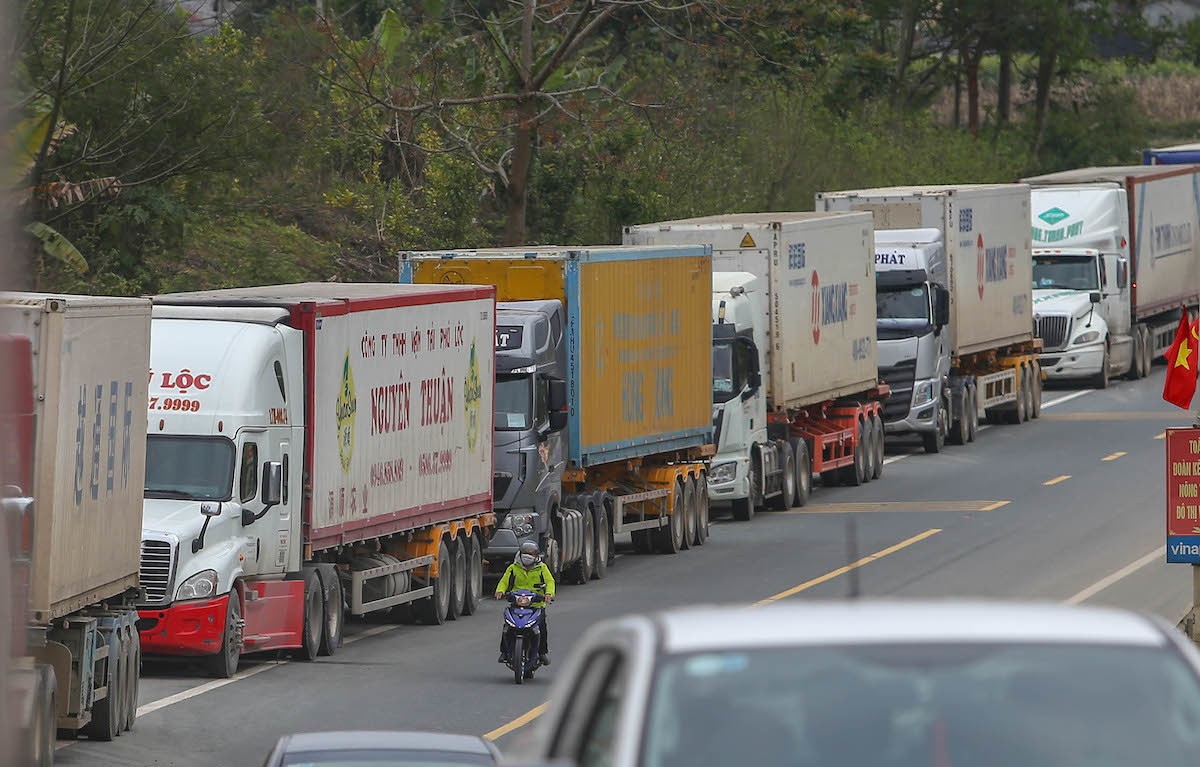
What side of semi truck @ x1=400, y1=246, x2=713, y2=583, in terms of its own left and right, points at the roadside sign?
left

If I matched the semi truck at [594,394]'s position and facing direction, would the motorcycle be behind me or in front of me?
in front

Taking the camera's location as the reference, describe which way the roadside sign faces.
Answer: facing the viewer

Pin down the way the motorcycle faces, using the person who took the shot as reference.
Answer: facing the viewer

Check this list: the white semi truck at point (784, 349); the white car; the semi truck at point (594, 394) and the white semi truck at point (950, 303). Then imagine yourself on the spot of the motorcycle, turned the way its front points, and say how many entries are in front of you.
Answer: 1

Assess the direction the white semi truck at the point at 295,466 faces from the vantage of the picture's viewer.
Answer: facing the viewer and to the left of the viewer

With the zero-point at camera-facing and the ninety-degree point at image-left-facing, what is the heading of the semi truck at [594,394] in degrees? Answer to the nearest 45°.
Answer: approximately 45°

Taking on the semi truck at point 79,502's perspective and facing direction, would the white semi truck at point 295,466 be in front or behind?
behind

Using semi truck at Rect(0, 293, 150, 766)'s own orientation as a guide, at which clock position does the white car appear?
The white car is roughly at 10 o'clock from the semi truck.

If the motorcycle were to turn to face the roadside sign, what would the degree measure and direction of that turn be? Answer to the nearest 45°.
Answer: approximately 90° to its left

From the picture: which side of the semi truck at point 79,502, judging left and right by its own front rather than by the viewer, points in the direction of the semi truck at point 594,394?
back
